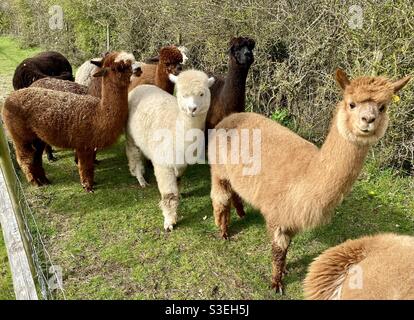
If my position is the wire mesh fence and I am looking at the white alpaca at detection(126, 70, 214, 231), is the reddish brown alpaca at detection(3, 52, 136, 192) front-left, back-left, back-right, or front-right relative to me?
front-left

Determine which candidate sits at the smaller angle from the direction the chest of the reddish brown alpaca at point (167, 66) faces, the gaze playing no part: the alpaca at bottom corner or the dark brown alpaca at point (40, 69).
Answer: the alpaca at bottom corner

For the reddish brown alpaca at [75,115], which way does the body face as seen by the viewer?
to the viewer's right

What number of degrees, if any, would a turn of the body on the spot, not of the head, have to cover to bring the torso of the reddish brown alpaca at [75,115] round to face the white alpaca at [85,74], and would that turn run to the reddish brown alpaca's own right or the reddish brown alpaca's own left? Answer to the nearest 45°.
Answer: approximately 90° to the reddish brown alpaca's own left

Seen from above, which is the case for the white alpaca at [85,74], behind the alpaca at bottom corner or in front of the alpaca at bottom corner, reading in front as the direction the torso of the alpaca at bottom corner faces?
behind

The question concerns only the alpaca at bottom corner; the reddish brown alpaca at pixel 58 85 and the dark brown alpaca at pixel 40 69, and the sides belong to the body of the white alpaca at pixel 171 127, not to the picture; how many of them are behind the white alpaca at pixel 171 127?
2

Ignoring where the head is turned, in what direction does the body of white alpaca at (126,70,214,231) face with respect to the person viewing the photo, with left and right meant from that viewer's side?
facing the viewer and to the right of the viewer

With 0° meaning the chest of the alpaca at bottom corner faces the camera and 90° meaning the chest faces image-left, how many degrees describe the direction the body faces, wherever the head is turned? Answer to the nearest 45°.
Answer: approximately 270°
